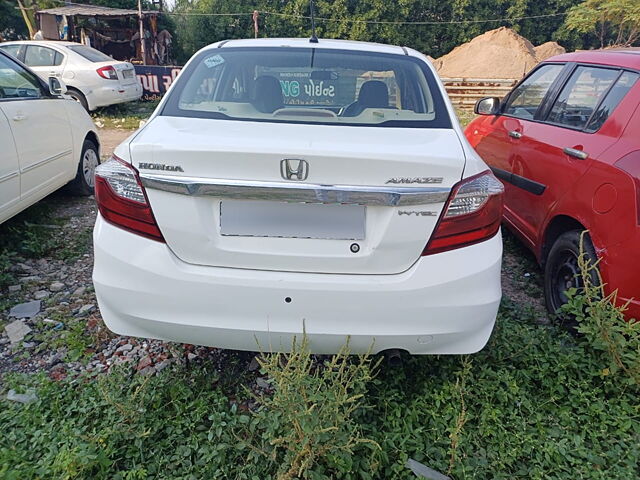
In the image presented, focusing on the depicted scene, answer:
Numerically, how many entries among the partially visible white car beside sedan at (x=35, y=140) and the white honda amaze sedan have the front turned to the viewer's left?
0

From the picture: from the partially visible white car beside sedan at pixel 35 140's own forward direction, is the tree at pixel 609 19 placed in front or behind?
in front

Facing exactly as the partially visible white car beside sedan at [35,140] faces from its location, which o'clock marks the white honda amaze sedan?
The white honda amaze sedan is roughly at 4 o'clock from the partially visible white car beside sedan.

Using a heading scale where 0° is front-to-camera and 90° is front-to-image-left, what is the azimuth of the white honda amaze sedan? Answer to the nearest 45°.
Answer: approximately 180°

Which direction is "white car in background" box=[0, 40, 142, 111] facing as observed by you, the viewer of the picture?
facing away from the viewer and to the left of the viewer

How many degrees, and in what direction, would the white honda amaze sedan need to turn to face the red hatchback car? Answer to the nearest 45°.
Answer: approximately 45° to its right

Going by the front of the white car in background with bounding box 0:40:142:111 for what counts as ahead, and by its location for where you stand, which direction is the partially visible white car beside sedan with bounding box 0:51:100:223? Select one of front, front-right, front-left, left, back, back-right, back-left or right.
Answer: back-left

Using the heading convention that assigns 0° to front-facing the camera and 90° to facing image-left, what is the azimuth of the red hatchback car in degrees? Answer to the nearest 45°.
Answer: approximately 135°

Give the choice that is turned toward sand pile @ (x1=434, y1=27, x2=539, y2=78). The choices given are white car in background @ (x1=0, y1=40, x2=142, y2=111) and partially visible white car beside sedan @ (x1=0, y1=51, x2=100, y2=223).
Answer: partially visible white car beside sedan @ (x1=0, y1=51, x2=100, y2=223)

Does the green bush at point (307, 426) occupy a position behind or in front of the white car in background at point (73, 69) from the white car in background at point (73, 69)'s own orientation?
behind

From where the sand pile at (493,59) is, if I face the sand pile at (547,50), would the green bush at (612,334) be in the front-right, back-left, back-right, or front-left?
back-right
